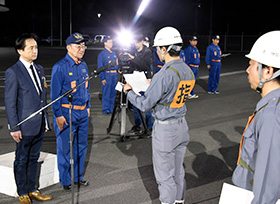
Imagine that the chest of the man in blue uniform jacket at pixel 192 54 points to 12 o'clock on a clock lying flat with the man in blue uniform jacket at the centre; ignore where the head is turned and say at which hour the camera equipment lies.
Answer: The camera equipment is roughly at 2 o'clock from the man in blue uniform jacket.

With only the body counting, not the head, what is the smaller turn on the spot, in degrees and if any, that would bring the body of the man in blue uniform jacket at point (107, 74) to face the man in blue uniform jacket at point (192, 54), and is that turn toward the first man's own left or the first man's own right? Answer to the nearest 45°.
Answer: approximately 90° to the first man's own left

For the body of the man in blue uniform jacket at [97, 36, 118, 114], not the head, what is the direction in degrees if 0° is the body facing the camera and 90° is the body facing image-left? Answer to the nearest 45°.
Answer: approximately 315°

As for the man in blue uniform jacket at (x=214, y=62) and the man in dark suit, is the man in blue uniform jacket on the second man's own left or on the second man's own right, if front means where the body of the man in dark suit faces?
on the second man's own left

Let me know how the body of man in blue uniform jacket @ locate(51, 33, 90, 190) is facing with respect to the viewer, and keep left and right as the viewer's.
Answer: facing the viewer and to the right of the viewer

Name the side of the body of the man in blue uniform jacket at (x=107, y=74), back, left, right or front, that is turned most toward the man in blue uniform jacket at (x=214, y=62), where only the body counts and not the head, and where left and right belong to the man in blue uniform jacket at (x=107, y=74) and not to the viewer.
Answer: left

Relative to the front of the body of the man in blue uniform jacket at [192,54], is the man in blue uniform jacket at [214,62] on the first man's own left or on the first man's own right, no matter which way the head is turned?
on the first man's own left

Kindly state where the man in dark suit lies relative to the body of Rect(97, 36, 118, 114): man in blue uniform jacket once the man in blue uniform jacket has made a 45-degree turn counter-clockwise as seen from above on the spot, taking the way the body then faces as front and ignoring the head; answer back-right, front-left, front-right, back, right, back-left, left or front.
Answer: right

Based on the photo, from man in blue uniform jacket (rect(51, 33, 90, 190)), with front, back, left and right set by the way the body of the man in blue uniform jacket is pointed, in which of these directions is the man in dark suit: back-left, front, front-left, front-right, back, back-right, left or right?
right

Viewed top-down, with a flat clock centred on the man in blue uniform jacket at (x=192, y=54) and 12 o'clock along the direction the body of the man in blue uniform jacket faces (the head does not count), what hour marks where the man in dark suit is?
The man in dark suit is roughly at 2 o'clock from the man in blue uniform jacket.

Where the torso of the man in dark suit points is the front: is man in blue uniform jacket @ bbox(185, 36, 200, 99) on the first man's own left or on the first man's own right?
on the first man's own left
